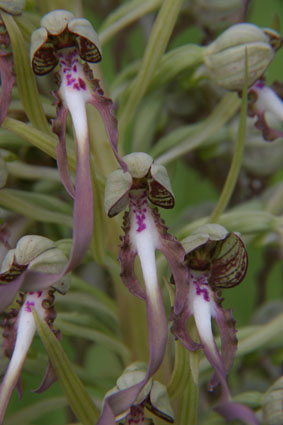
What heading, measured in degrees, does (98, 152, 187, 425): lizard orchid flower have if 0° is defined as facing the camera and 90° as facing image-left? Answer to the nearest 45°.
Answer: approximately 0°

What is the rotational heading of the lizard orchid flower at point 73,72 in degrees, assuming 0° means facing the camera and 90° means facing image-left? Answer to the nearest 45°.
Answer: approximately 0°

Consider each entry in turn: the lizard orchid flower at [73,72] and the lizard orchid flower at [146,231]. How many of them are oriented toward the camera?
2
